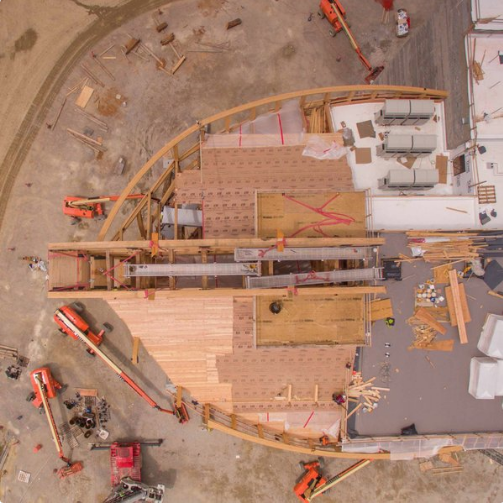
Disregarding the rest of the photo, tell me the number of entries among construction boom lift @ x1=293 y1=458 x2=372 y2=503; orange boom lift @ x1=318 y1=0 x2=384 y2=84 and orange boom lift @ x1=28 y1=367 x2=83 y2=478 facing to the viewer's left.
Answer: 0

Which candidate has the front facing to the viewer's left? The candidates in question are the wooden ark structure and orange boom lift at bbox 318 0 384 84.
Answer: the wooden ark structure

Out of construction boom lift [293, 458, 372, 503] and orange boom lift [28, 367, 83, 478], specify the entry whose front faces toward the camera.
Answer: the orange boom lift

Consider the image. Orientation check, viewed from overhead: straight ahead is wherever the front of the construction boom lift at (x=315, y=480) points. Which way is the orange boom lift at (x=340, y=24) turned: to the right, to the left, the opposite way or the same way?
to the right

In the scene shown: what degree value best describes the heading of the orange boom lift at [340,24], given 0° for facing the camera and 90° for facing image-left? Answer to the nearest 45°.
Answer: approximately 315°

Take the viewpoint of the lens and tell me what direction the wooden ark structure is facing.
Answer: facing to the left of the viewer
